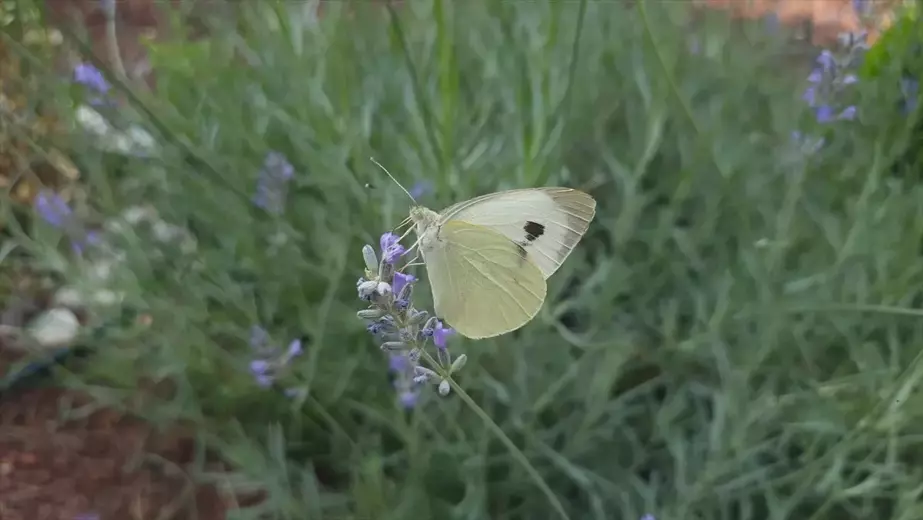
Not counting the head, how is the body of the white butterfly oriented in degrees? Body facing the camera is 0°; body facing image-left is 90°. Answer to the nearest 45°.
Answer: approximately 90°

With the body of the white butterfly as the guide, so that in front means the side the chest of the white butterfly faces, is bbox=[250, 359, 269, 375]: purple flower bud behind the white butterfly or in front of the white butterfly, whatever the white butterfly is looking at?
in front

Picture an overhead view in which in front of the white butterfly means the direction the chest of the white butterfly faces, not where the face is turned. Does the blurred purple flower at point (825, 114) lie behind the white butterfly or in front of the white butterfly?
behind
